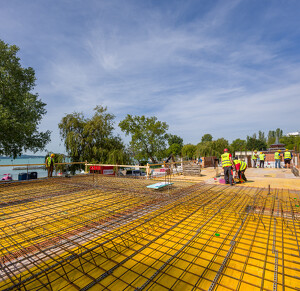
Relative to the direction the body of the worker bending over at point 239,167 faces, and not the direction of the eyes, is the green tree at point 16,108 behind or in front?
in front

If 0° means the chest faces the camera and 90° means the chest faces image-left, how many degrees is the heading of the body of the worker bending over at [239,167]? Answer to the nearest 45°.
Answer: approximately 90°

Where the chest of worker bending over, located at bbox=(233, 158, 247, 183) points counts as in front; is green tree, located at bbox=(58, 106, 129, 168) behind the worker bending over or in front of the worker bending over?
in front

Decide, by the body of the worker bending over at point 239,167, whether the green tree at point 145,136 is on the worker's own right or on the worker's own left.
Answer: on the worker's own right

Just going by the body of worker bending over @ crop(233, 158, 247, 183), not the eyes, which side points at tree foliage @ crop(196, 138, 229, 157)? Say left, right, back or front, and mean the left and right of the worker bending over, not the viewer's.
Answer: right
